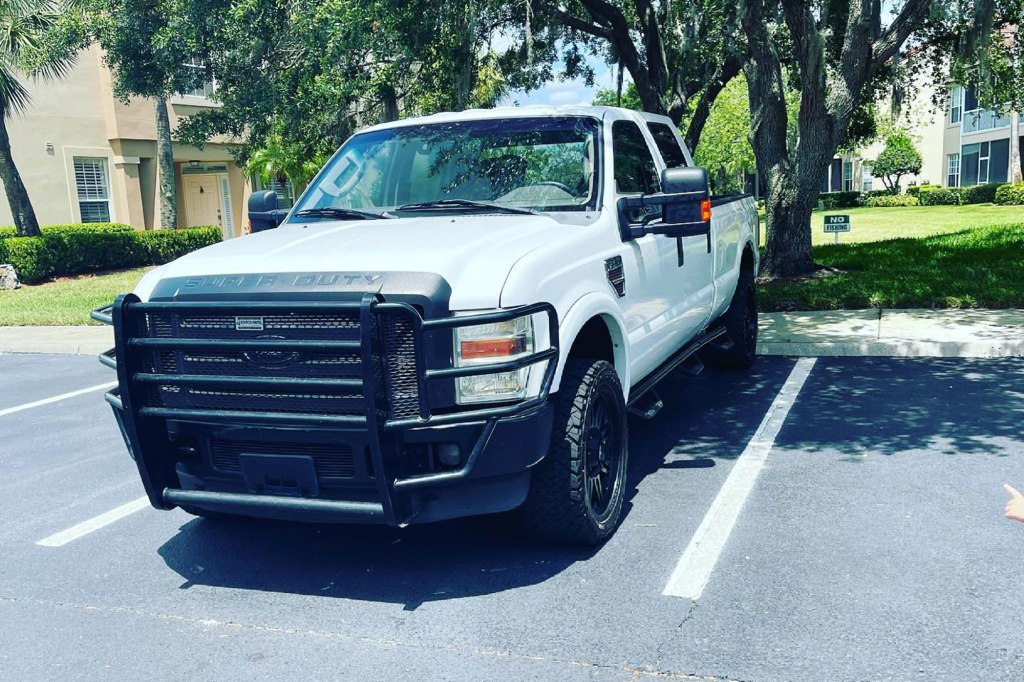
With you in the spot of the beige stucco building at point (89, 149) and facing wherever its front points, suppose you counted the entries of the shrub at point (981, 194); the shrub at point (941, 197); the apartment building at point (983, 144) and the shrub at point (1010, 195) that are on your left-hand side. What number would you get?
4

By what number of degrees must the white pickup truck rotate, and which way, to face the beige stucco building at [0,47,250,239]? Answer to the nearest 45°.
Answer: approximately 135° to its right

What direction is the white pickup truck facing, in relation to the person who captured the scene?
facing the viewer and to the left of the viewer

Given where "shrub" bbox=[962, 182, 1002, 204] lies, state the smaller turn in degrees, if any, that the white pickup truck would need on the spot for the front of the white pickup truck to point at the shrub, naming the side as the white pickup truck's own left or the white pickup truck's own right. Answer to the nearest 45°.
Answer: approximately 180°

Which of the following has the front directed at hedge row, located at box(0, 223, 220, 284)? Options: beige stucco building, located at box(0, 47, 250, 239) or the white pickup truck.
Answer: the beige stucco building

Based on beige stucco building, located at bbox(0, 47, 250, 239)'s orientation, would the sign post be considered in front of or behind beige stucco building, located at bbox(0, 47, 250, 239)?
in front

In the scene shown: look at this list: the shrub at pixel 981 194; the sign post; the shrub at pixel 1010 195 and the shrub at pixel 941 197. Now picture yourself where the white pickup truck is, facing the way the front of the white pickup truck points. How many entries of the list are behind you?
4

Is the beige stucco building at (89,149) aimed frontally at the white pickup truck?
yes

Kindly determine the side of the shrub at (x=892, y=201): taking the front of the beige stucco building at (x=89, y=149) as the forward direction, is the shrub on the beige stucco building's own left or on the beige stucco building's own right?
on the beige stucco building's own left

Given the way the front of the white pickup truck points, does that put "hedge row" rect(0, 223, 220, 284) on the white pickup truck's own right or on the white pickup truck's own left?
on the white pickup truck's own right

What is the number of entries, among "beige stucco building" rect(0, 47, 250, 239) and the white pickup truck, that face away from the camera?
0

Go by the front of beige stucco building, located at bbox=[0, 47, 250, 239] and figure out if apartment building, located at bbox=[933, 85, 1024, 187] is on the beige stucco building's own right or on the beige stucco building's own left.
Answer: on the beige stucco building's own left

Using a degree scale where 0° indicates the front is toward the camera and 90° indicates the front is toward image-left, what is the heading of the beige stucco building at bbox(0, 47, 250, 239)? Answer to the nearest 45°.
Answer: approximately 0°

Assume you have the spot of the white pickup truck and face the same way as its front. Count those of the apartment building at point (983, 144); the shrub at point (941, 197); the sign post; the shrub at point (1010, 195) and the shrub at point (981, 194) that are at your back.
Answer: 5

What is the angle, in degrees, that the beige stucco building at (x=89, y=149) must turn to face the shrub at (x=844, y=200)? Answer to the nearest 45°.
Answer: approximately 90° to its left

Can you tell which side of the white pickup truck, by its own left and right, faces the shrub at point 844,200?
back
